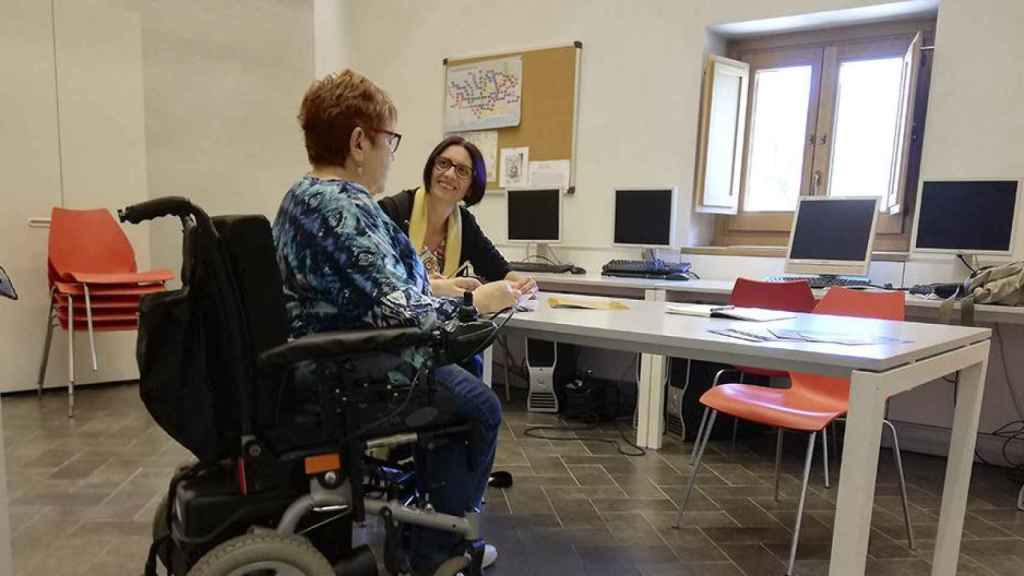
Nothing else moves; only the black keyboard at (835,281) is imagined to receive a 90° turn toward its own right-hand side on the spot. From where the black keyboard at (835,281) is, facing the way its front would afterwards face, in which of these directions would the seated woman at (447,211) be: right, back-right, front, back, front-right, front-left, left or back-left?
front-left

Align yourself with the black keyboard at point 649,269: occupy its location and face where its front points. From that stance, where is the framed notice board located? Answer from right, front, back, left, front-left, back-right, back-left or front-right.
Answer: back-right

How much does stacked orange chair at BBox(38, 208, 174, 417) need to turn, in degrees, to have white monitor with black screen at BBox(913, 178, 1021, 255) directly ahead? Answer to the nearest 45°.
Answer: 0° — it already faces it

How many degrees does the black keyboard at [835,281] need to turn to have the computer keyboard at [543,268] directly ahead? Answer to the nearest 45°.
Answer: approximately 90° to its right

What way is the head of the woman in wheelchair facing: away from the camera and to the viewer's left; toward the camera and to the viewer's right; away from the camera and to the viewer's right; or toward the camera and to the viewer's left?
away from the camera and to the viewer's right

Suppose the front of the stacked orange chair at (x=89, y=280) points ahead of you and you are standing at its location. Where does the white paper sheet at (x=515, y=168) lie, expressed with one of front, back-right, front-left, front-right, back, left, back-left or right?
front-left

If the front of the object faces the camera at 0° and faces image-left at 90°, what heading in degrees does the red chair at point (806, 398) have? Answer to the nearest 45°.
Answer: approximately 45°

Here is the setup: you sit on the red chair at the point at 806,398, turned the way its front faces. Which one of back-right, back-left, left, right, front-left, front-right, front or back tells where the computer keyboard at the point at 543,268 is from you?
right

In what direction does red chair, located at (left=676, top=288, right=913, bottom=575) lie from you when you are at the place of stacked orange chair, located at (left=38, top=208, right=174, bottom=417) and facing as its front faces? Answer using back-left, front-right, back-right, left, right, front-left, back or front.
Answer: front

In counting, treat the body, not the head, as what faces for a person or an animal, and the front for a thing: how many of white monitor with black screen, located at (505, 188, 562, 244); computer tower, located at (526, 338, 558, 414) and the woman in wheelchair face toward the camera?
2

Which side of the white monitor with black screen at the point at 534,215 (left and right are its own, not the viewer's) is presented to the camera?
front

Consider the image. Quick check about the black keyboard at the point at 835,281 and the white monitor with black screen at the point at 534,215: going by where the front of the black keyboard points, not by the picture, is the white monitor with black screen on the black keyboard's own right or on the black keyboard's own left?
on the black keyboard's own right

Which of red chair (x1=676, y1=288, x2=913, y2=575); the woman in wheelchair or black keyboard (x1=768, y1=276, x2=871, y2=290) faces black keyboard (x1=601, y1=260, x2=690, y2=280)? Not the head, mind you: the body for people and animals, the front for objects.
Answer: the woman in wheelchair

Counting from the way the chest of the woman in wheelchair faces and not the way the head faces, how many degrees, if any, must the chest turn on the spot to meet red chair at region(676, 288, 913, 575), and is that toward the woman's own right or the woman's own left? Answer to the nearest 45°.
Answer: approximately 45° to the woman's own right

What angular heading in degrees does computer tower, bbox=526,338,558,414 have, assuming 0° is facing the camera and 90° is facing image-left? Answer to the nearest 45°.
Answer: approximately 0°

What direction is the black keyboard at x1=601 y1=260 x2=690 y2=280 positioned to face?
toward the camera

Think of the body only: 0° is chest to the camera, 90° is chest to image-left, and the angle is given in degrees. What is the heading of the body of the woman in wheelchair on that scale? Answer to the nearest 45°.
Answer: approximately 225°

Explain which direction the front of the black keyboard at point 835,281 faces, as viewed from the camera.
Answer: facing the viewer
